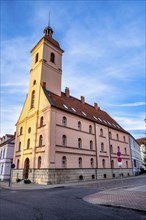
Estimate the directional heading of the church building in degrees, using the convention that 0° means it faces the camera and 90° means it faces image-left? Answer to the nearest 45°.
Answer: approximately 45°

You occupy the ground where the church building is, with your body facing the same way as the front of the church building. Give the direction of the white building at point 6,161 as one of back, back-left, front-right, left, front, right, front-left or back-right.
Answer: right
